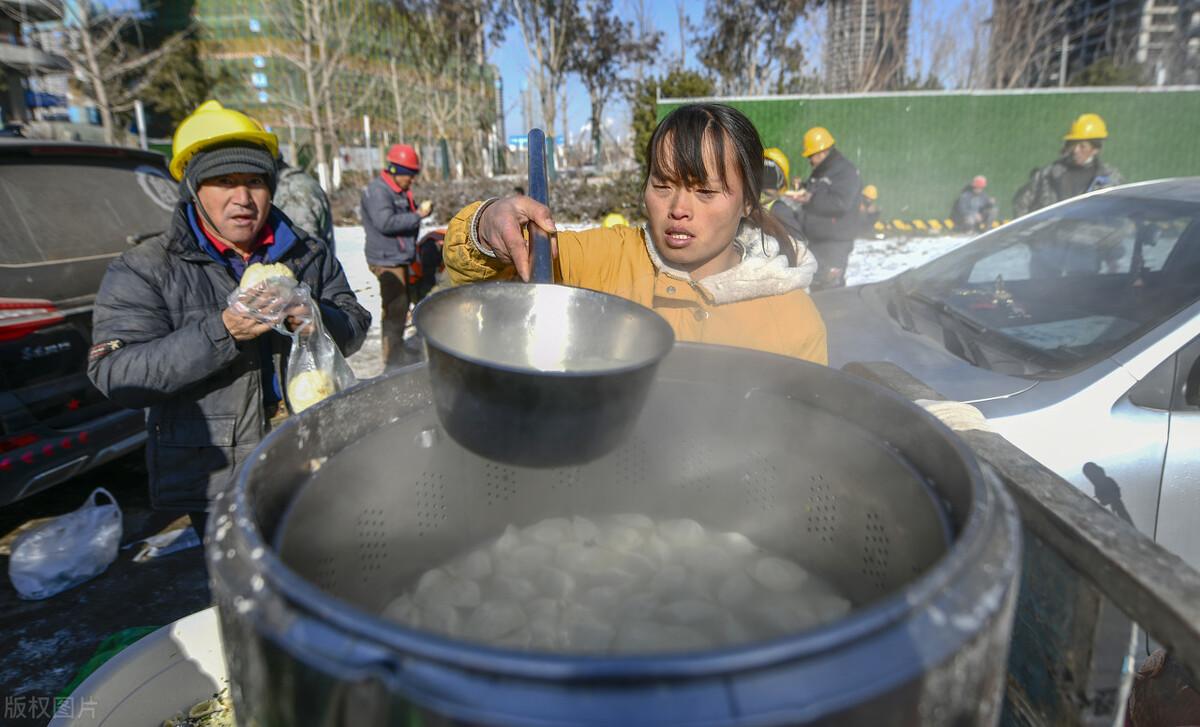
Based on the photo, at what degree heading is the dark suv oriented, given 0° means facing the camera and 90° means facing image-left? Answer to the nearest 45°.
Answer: approximately 135°

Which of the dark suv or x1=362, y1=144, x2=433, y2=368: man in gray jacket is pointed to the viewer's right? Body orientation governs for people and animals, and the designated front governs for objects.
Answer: the man in gray jacket

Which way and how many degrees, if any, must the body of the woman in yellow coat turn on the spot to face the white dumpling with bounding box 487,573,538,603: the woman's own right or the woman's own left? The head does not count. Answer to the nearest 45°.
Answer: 0° — they already face it

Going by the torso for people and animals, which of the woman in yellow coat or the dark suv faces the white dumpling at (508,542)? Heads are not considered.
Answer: the woman in yellow coat

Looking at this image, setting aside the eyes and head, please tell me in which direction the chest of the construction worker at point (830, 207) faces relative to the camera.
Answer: to the viewer's left

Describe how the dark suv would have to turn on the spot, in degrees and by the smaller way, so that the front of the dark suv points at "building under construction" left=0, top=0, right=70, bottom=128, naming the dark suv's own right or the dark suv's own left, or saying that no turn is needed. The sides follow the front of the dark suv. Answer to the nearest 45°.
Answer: approximately 45° to the dark suv's own right

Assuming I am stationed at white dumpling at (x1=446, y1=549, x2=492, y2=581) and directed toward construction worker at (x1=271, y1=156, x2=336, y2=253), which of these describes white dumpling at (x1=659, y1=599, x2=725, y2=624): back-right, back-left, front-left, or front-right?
back-right

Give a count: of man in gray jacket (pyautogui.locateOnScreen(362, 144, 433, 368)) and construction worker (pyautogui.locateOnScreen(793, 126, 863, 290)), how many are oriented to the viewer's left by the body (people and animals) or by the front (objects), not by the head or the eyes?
1

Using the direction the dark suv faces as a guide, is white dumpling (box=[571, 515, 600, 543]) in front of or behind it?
behind

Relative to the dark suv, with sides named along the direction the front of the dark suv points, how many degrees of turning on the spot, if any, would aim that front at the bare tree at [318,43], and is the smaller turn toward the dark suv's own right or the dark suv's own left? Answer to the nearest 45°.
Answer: approximately 45° to the dark suv's own right

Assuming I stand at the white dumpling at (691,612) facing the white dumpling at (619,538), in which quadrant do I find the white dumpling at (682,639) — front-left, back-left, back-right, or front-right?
back-left
